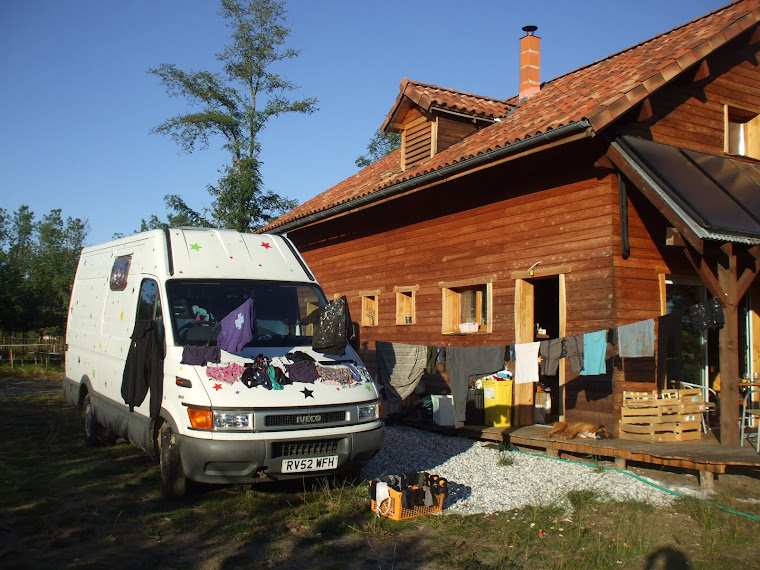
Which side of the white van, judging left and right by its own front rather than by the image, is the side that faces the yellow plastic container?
left

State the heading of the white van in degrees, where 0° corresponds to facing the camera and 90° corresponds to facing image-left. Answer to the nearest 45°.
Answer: approximately 315°

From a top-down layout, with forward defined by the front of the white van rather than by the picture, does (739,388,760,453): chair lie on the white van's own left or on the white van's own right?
on the white van's own left

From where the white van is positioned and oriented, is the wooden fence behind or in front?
behind

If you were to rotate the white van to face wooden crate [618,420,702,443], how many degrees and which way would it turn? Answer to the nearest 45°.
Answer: approximately 45° to its left

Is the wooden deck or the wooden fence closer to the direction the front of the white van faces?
the wooden deck

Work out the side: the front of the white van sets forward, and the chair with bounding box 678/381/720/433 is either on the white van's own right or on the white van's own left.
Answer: on the white van's own left

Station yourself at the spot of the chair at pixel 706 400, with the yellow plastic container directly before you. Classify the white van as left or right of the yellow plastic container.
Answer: left

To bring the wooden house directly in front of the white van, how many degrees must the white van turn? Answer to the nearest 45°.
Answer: approximately 90° to its left
